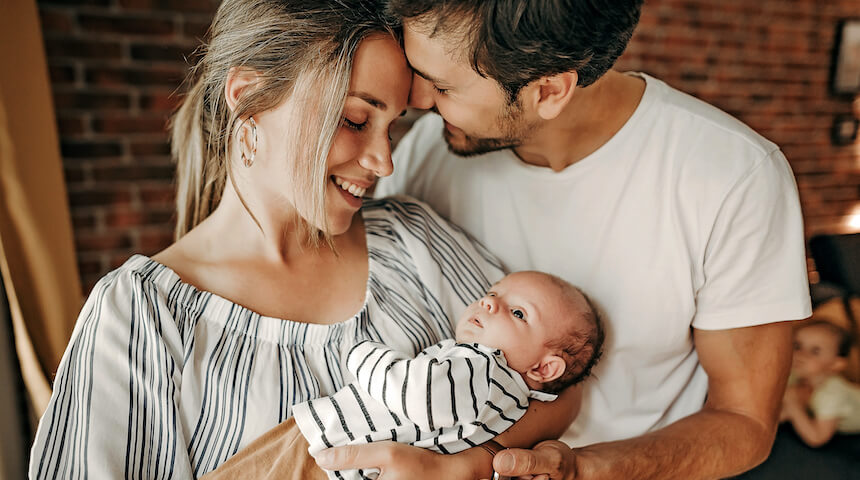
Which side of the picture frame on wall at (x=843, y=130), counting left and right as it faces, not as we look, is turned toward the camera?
front

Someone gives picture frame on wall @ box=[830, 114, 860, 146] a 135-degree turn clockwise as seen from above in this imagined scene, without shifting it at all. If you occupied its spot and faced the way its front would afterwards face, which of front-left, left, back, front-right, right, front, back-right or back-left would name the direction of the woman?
back-left

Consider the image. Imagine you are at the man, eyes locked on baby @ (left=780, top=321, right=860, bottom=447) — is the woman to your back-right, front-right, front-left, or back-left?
back-left

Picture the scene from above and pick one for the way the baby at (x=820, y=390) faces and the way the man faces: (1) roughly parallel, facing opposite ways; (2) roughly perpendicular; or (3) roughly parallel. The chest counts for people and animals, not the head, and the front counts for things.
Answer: roughly parallel

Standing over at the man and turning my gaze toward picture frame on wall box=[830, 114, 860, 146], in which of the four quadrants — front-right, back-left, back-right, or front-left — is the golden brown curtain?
back-left

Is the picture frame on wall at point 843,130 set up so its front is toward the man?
yes

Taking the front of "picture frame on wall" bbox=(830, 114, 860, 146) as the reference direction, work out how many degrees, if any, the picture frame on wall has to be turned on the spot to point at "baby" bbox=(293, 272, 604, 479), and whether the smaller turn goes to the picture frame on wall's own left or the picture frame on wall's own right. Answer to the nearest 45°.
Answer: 0° — it already faces them

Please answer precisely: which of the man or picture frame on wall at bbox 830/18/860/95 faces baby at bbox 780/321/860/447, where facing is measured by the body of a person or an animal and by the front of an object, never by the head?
the picture frame on wall

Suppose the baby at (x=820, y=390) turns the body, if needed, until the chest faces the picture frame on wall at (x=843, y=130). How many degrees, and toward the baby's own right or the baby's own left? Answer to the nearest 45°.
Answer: approximately 135° to the baby's own right

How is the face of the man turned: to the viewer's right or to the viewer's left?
to the viewer's left

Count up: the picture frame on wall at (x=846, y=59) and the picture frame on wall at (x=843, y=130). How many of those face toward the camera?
2

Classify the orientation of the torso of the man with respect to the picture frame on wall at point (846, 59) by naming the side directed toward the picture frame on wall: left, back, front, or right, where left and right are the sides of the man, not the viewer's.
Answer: back

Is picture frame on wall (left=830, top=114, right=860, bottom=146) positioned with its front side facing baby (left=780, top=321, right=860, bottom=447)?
yes

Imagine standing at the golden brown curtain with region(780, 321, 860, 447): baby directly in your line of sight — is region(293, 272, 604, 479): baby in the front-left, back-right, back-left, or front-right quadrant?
front-right

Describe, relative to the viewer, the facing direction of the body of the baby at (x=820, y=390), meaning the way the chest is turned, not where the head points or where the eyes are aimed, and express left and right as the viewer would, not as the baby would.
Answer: facing the viewer and to the left of the viewer

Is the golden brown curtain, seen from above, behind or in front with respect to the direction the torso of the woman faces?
behind
